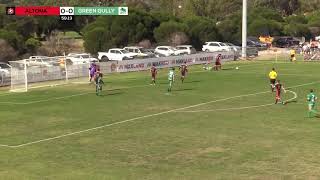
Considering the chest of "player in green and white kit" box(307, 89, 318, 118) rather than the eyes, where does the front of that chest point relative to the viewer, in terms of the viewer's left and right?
facing away from the viewer and to the left of the viewer

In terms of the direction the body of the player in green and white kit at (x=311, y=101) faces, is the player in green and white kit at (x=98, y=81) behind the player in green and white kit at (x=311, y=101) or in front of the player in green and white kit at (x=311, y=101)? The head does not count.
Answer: in front
